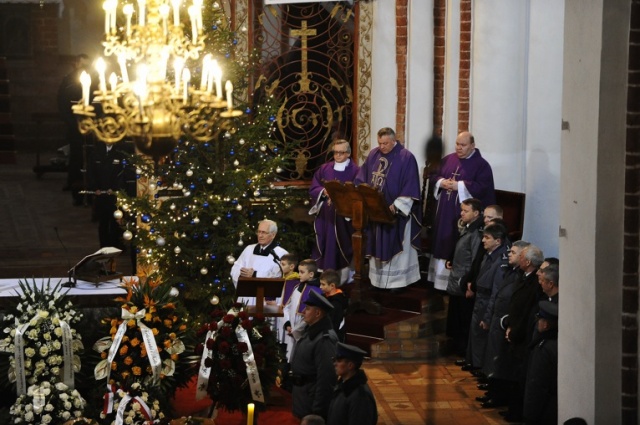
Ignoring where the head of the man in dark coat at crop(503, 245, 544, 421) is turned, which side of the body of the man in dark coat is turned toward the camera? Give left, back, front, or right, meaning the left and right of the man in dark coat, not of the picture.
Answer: left

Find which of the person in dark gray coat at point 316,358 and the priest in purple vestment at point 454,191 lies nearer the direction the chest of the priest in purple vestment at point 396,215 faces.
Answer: the person in dark gray coat

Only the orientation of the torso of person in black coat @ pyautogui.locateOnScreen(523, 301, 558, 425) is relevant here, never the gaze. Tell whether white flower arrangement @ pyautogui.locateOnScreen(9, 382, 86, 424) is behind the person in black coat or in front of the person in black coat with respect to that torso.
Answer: in front

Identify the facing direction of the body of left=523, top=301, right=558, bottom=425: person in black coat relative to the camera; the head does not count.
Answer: to the viewer's left

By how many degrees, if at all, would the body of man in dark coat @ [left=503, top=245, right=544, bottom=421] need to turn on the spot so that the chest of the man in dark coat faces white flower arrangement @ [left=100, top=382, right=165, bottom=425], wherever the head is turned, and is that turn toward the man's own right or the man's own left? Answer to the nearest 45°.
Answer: approximately 45° to the man's own left

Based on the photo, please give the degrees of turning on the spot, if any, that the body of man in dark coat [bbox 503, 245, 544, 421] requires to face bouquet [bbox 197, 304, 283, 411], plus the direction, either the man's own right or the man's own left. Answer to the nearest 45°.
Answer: approximately 45° to the man's own left

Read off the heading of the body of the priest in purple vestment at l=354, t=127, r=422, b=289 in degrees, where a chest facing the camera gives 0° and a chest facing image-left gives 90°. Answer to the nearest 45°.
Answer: approximately 45°

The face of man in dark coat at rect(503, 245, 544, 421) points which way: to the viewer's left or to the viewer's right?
to the viewer's left
